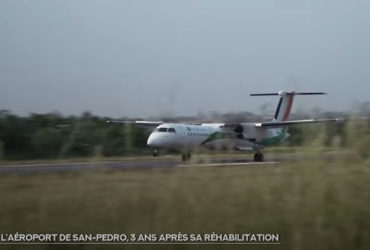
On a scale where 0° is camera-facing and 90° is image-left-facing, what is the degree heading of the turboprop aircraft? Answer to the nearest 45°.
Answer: approximately 45°
